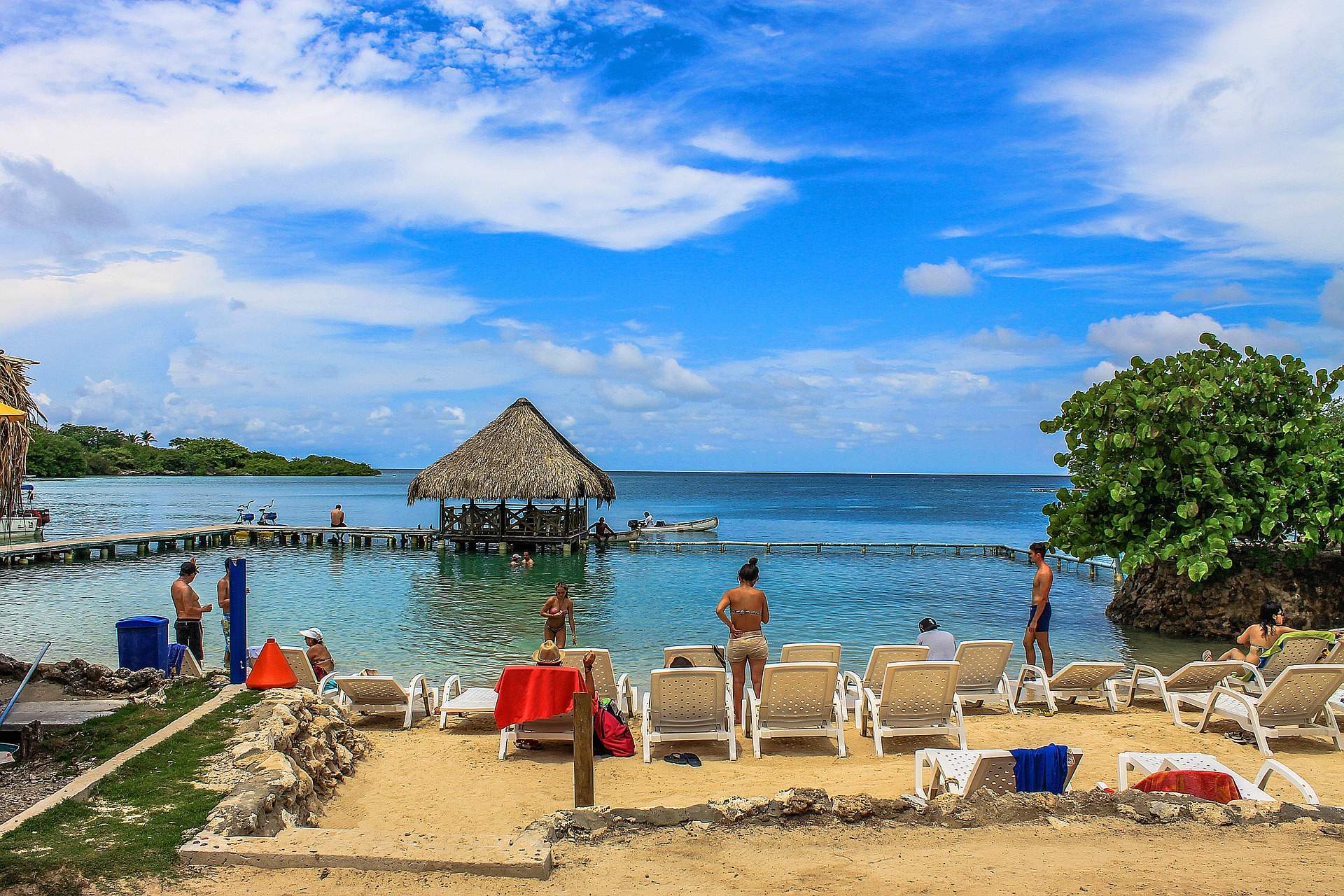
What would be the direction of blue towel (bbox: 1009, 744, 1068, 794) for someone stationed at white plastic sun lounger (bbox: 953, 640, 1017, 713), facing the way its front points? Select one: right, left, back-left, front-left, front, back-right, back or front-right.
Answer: back

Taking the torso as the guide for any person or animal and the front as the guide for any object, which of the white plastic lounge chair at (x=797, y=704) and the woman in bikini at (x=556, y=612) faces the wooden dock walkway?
the white plastic lounge chair

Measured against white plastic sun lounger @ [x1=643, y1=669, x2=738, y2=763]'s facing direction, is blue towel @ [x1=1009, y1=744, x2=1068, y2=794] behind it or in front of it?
behind

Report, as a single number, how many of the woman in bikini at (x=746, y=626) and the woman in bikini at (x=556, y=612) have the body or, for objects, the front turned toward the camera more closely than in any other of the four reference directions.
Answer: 1

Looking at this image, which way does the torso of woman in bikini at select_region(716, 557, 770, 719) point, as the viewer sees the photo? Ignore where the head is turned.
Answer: away from the camera

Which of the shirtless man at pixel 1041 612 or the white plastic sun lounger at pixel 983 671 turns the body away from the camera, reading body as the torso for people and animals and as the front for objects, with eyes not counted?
the white plastic sun lounger

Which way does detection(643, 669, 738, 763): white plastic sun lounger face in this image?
away from the camera

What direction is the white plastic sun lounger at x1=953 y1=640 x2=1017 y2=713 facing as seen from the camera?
away from the camera

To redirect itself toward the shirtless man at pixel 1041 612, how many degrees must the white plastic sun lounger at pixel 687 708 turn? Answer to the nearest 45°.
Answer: approximately 45° to its right

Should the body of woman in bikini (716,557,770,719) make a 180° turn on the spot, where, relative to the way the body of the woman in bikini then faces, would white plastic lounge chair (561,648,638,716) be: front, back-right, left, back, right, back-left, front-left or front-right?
right
